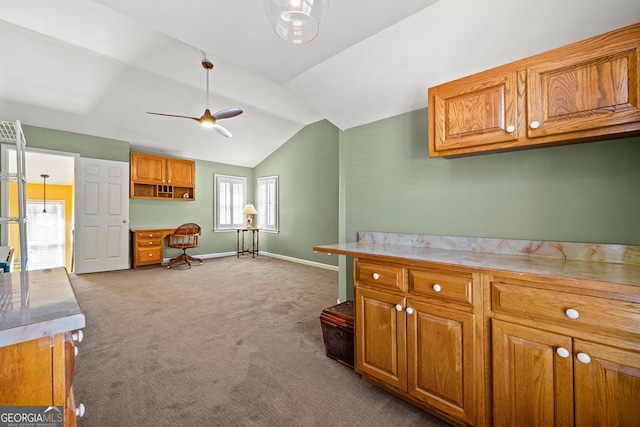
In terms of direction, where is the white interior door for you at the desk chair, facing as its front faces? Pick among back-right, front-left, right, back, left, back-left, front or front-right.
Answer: front-left

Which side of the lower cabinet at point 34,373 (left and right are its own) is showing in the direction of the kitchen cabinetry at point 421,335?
front

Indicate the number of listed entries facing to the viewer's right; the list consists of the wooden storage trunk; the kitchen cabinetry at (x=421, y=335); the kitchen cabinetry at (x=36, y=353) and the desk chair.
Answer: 1

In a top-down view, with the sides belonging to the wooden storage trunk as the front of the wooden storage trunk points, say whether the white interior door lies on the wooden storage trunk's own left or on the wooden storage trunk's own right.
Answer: on the wooden storage trunk's own right

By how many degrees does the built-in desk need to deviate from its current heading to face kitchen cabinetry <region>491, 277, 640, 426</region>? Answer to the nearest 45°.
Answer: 0° — it already faces it

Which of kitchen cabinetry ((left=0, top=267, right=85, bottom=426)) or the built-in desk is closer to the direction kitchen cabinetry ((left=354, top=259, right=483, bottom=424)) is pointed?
the kitchen cabinetry

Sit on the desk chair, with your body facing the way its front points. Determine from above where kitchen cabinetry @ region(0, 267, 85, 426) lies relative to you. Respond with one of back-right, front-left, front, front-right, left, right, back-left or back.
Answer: back-left

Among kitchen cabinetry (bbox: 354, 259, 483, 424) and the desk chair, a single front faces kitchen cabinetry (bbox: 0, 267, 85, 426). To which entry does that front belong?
kitchen cabinetry (bbox: 354, 259, 483, 424)

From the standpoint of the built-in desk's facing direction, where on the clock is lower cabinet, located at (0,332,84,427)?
The lower cabinet is roughly at 12 o'clock from the built-in desk.

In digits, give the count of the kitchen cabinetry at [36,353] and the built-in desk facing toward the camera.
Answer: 1

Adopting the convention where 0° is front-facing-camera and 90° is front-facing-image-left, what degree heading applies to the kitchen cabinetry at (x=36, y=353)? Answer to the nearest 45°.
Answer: approximately 270°

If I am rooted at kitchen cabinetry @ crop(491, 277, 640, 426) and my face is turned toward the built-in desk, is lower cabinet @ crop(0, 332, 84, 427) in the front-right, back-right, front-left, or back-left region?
front-left

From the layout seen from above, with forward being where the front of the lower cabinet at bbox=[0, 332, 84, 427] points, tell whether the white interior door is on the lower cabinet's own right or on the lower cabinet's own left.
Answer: on the lower cabinet's own left

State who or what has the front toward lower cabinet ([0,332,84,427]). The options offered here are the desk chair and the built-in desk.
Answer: the built-in desk

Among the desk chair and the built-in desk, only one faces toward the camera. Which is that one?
the built-in desk

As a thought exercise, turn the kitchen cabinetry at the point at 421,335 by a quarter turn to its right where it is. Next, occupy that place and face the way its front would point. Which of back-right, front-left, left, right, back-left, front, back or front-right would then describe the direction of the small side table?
front

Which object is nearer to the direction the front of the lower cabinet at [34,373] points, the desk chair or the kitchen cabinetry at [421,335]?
the kitchen cabinetry

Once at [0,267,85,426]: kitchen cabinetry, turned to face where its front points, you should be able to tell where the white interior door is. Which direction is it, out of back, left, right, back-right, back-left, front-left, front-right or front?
left
